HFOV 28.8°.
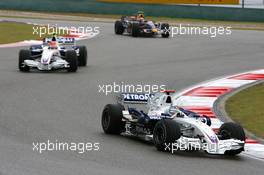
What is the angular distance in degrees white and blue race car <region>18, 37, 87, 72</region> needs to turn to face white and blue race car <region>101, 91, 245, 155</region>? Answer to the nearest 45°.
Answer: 0° — it already faces it

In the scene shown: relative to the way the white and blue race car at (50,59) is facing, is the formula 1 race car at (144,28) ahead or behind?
behind

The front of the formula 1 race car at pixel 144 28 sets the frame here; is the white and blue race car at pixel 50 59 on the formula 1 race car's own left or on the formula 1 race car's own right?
on the formula 1 race car's own right

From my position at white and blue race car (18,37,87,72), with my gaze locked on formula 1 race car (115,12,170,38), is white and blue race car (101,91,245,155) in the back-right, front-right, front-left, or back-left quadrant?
back-right

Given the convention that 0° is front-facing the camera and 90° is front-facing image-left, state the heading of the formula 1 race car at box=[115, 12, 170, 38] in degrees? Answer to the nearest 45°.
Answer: approximately 315°

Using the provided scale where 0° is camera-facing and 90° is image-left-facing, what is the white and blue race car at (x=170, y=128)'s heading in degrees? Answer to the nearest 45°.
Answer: approximately 315°

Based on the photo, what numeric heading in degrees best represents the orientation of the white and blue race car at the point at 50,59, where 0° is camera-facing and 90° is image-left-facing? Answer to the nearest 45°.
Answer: approximately 0°

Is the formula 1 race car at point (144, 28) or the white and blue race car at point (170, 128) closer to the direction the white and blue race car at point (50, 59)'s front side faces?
the white and blue race car

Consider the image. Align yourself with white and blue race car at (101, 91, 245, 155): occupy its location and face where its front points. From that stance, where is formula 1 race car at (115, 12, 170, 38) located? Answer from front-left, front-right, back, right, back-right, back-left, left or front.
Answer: back-left
